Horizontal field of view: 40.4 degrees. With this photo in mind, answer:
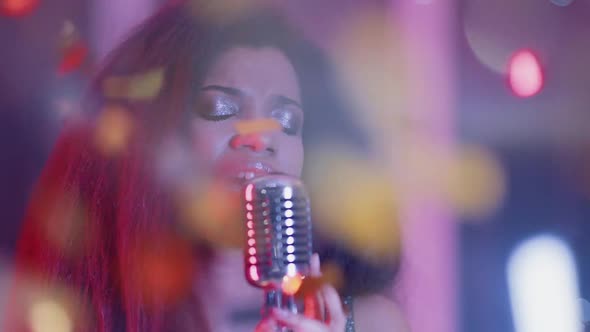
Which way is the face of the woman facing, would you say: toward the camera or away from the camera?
toward the camera

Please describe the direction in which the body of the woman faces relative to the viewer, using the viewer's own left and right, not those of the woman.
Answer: facing the viewer and to the right of the viewer
